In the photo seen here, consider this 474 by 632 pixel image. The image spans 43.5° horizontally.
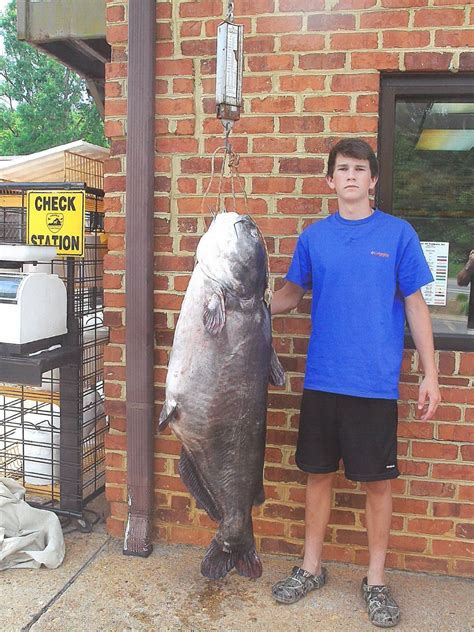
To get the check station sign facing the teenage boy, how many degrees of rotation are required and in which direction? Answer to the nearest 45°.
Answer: approximately 45° to its left

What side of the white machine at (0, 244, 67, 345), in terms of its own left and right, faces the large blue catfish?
left

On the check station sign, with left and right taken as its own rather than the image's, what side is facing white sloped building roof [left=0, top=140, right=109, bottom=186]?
back

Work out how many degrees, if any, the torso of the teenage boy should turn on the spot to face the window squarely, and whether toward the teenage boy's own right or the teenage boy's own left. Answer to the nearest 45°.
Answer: approximately 135° to the teenage boy's own left

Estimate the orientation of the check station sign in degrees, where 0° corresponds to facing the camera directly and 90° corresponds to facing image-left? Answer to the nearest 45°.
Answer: approximately 0°

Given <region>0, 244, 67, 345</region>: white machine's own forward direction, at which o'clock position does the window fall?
The window is roughly at 8 o'clock from the white machine.

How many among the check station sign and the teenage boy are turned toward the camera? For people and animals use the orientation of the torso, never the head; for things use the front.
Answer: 2

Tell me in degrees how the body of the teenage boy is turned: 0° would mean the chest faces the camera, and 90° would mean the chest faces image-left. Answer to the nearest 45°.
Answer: approximately 0°
